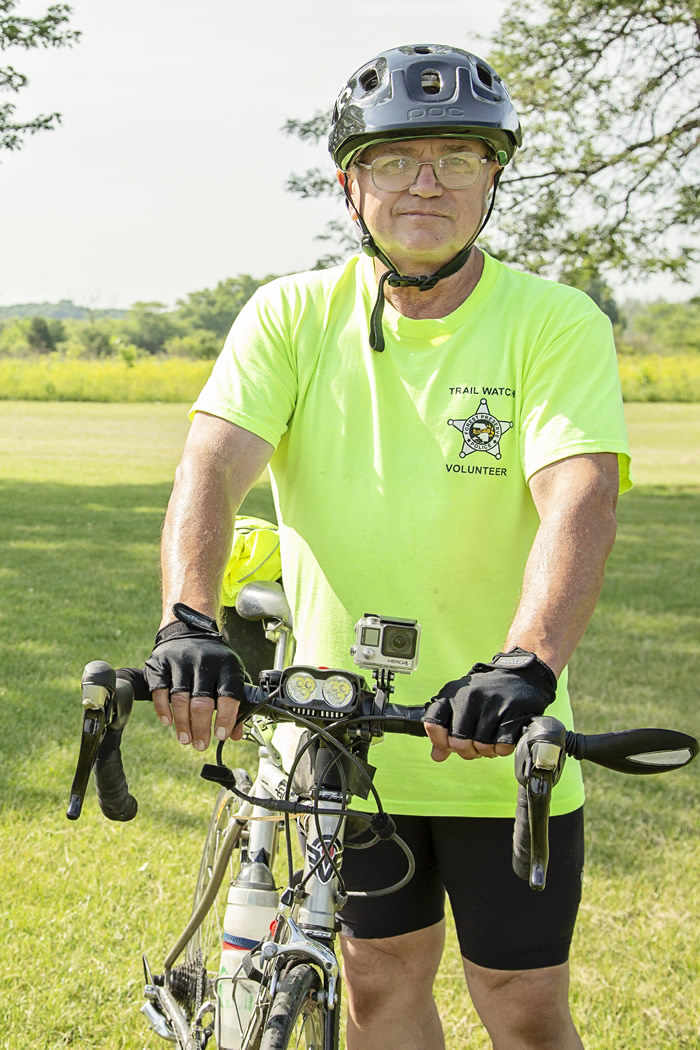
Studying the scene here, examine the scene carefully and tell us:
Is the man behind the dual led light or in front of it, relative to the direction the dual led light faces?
behind

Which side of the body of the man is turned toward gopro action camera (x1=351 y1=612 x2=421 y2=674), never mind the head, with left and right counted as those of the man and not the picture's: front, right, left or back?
front

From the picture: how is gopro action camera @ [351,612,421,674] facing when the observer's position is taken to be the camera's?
facing the viewer

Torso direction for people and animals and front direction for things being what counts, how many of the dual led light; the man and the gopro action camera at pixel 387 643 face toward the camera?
3

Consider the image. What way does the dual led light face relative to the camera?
toward the camera

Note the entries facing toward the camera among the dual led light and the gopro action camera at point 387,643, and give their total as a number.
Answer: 2
